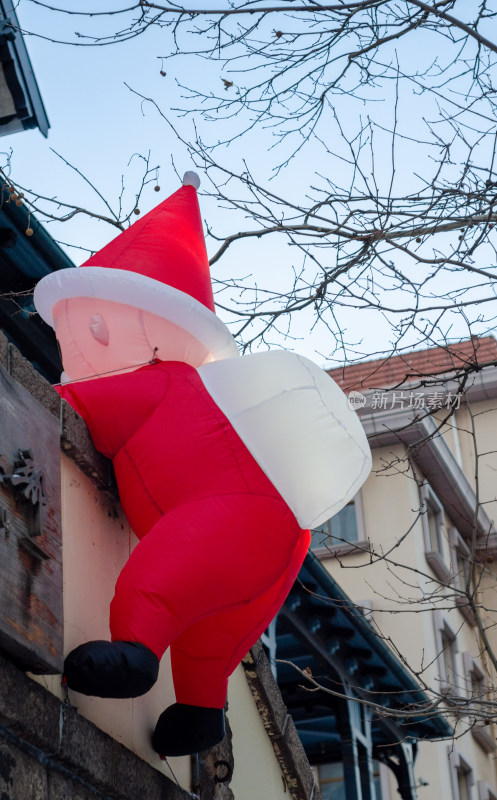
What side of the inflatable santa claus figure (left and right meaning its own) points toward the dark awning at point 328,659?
right

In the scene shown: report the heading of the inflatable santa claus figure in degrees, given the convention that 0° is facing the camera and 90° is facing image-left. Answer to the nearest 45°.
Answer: approximately 90°
